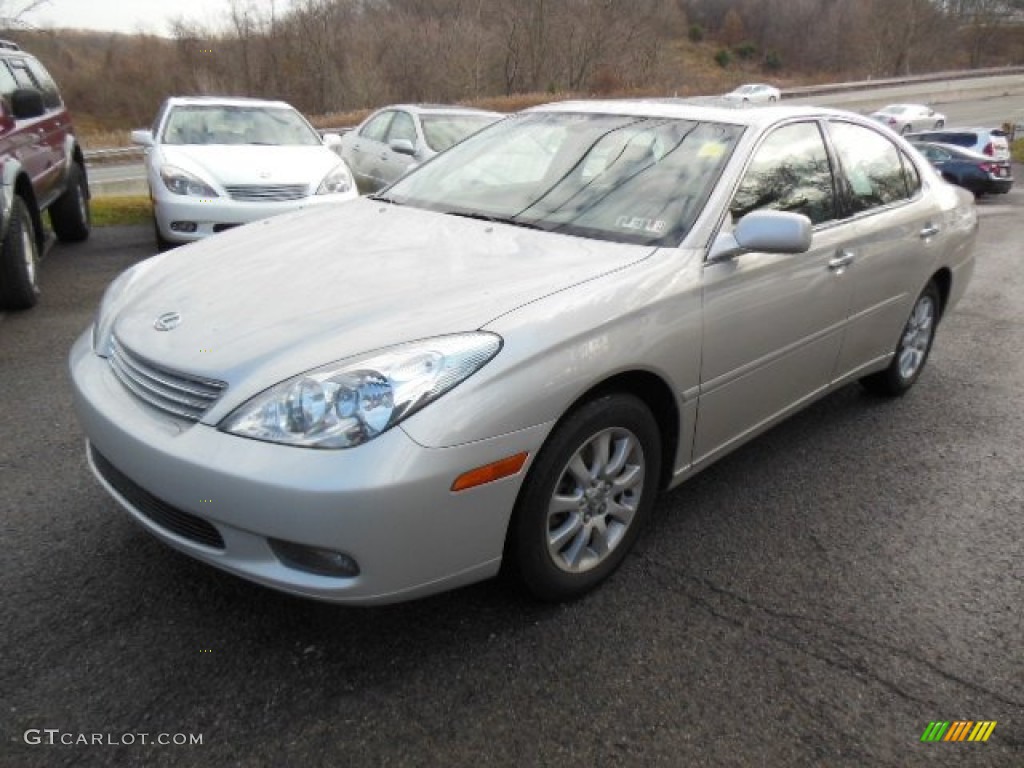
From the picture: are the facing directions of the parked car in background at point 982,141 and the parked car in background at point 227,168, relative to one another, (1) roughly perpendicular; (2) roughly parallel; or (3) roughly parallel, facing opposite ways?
roughly parallel, facing opposite ways

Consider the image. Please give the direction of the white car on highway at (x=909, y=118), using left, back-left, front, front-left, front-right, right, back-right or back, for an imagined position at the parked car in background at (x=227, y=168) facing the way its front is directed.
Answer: back-left

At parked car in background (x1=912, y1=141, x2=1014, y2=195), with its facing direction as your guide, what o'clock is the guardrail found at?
The guardrail is roughly at 1 o'clock from the parked car in background.

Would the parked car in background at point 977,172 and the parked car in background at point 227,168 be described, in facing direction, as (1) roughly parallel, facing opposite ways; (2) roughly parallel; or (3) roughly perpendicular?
roughly parallel, facing opposite ways

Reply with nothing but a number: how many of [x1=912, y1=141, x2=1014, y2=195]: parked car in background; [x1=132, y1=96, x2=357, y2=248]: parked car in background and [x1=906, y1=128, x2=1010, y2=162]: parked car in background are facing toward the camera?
1

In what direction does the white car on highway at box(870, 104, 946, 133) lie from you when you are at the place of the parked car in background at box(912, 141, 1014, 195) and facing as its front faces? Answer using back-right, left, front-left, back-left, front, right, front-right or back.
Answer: front-right

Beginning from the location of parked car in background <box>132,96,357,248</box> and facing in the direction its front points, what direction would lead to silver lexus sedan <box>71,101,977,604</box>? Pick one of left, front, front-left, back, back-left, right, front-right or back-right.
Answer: front

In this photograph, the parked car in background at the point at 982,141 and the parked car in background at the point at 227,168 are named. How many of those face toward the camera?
1

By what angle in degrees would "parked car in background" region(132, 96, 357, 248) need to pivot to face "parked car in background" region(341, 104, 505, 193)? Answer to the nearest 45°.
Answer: approximately 135° to its left

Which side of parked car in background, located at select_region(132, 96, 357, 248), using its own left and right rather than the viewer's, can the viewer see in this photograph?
front

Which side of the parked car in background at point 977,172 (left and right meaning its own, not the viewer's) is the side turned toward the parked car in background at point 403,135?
left
